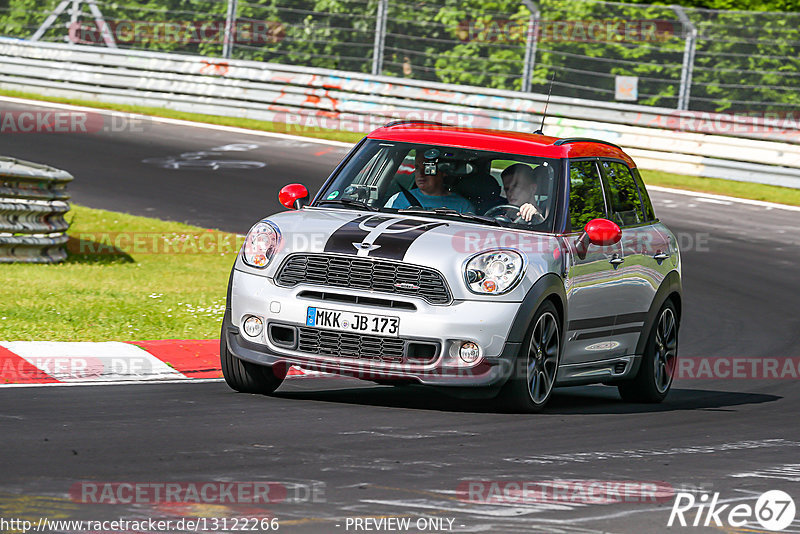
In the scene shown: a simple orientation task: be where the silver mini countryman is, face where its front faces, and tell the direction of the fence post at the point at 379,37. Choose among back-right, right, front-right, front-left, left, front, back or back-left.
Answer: back-right

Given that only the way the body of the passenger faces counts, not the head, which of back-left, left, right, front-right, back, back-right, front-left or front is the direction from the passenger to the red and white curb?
front-right

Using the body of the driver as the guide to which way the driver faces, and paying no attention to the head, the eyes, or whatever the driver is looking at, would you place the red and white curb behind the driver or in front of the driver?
in front

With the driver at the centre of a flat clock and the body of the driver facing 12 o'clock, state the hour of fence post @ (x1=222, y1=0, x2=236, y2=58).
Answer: The fence post is roughly at 4 o'clock from the driver.

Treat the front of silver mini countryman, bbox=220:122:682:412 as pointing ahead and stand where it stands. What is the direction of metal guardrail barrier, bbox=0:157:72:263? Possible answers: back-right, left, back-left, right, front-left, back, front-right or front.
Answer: right

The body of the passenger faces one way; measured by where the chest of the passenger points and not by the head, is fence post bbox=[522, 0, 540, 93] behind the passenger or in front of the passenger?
behind

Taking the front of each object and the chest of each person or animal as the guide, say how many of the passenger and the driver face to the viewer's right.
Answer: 0

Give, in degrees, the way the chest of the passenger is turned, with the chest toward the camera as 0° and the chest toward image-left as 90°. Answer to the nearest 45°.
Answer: approximately 45°

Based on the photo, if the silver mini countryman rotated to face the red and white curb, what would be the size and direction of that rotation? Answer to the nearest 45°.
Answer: approximately 45° to its right

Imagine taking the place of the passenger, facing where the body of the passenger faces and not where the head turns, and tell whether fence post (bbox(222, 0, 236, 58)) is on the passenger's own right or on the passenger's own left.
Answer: on the passenger's own right

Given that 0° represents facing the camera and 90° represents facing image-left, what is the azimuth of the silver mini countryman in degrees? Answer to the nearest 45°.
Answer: approximately 45°

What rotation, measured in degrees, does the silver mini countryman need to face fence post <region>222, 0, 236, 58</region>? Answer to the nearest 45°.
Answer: approximately 135° to its right
